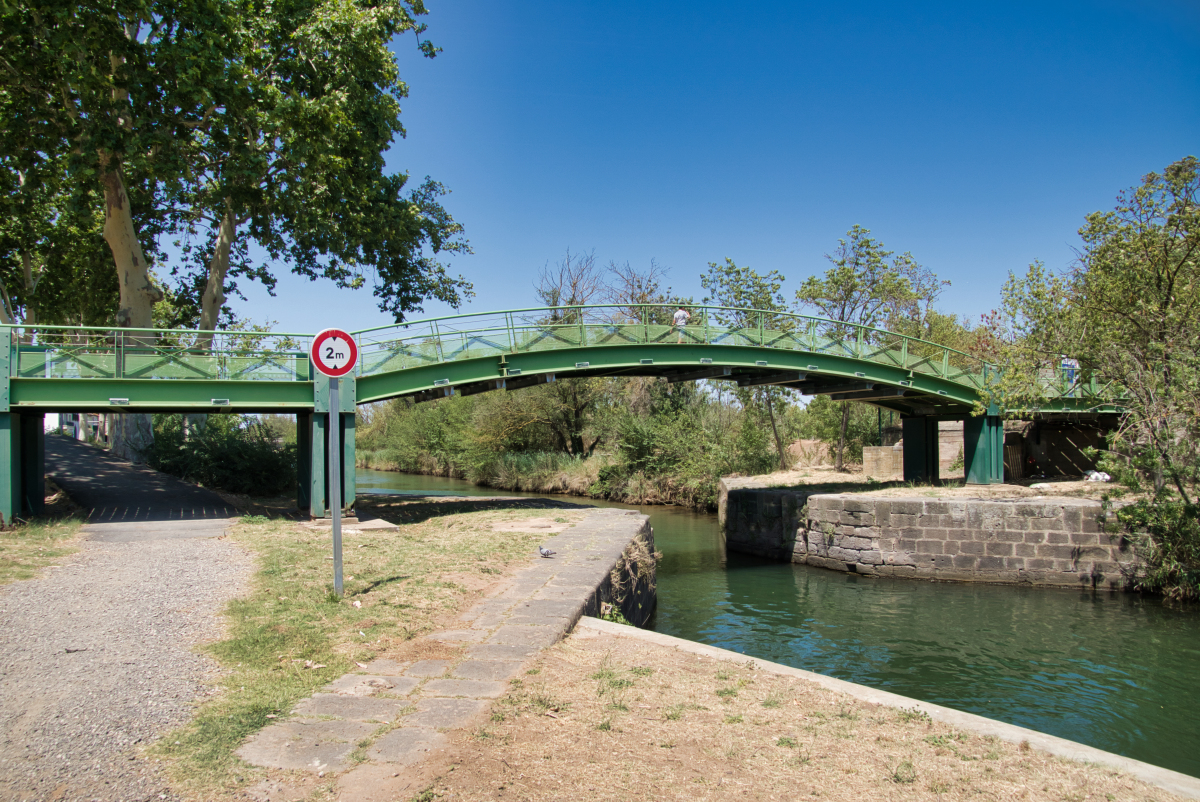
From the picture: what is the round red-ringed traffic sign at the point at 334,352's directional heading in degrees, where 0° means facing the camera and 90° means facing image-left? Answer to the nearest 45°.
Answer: approximately 0°

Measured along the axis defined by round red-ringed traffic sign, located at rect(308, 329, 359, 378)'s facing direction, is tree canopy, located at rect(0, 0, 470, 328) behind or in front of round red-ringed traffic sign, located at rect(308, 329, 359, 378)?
behind

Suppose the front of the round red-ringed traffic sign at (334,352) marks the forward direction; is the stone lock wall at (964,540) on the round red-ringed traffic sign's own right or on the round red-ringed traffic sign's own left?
on the round red-ringed traffic sign's own left

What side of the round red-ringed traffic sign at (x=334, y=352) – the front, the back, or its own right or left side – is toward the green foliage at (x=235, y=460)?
back
